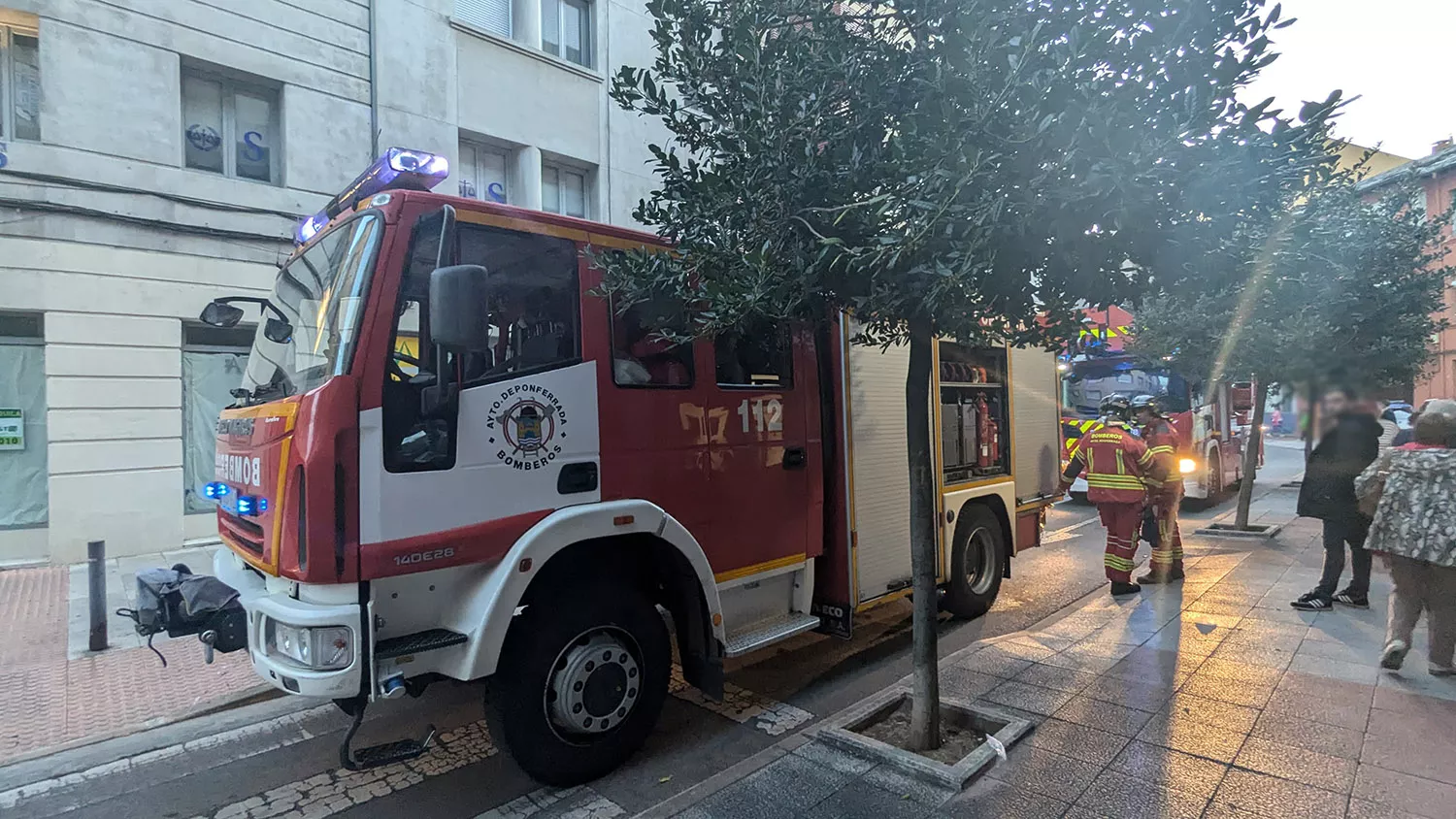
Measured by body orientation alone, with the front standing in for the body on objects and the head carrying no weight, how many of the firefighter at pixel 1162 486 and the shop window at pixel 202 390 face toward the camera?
1

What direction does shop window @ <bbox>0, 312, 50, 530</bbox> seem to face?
toward the camera

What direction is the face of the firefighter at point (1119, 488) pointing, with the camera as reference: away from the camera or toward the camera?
away from the camera

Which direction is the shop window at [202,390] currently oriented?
toward the camera

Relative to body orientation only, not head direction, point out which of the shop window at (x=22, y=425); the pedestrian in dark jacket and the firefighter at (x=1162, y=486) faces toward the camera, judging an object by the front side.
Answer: the shop window

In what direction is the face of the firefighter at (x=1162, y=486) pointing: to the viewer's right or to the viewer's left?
to the viewer's left

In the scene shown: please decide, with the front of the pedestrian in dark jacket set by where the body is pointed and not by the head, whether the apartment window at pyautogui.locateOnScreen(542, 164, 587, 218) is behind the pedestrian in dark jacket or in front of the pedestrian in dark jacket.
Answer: in front

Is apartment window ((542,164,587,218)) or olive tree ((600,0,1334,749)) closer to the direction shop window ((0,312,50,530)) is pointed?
the olive tree

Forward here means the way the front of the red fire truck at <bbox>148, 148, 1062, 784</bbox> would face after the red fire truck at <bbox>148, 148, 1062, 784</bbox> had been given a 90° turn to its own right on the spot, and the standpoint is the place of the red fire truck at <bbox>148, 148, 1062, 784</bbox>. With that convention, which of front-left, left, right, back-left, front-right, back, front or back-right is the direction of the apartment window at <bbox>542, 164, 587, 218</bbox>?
front-right

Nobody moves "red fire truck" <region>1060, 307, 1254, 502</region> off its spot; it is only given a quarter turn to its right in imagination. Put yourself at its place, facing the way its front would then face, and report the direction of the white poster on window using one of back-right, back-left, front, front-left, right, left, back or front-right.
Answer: left

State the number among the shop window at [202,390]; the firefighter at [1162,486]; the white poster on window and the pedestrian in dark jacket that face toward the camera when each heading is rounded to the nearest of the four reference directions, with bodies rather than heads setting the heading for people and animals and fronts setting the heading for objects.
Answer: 2

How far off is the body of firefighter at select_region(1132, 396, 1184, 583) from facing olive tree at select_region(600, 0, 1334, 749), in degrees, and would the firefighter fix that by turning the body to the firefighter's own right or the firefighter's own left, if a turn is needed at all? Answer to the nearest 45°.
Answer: approximately 90° to the firefighter's own left

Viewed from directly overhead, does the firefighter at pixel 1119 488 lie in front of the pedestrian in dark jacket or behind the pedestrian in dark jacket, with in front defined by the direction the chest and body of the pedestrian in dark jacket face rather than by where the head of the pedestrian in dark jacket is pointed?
in front

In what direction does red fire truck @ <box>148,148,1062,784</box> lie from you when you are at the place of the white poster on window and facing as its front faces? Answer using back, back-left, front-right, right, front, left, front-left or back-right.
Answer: front

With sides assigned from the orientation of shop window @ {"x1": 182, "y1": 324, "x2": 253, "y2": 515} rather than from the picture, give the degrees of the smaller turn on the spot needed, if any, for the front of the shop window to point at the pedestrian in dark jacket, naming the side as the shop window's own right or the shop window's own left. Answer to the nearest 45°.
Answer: approximately 45° to the shop window's own left
